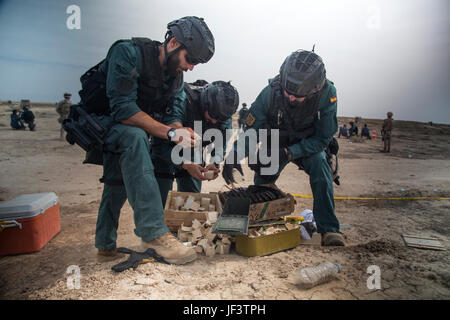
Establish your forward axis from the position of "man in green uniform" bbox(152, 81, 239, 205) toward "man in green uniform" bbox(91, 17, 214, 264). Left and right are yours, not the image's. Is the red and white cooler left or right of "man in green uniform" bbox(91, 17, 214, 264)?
right

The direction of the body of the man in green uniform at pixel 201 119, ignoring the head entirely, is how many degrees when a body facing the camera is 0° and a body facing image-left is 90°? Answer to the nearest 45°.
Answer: approximately 315°

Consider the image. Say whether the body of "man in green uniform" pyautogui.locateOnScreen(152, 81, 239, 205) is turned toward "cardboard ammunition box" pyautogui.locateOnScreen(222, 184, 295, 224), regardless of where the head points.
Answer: yes

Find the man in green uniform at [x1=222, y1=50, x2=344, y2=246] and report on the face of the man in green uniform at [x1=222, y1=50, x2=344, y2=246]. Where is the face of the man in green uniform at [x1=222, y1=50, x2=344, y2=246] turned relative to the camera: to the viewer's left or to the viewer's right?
to the viewer's left

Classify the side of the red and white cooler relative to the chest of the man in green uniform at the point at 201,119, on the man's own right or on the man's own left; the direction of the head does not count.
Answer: on the man's own right

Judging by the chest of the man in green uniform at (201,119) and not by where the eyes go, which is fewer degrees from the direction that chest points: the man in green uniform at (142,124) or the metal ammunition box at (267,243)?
the metal ammunition box

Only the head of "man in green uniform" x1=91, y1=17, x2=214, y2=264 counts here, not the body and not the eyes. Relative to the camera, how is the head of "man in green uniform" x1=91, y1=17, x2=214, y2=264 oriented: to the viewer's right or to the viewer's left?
to the viewer's right

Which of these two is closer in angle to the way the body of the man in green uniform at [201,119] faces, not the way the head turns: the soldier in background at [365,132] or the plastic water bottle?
the plastic water bottle

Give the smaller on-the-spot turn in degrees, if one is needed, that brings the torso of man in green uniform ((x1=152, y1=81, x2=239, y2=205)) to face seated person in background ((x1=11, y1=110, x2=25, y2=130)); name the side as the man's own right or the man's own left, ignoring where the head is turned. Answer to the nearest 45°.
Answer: approximately 180°

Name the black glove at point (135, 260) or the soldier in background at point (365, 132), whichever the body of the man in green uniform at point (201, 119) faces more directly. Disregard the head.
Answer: the black glove

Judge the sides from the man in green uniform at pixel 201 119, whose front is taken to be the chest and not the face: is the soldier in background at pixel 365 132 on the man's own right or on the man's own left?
on the man's own left
